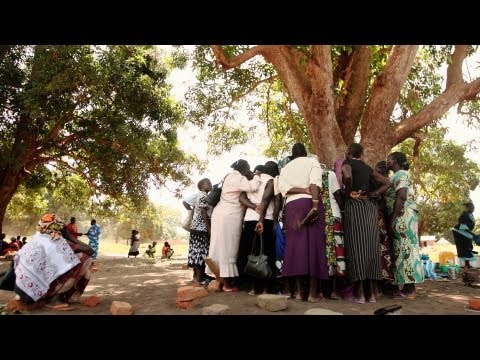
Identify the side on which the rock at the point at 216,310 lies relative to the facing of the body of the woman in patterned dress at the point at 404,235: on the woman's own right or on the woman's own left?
on the woman's own left

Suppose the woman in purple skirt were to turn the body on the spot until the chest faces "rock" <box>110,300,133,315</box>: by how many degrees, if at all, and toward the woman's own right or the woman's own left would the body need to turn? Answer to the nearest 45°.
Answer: approximately 90° to the woman's own left

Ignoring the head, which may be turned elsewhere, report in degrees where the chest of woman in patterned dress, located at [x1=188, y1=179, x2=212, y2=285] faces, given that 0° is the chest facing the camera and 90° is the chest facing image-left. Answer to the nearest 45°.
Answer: approximately 270°

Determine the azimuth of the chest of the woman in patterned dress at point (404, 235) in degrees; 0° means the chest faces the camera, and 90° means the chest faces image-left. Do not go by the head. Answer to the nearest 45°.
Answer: approximately 90°

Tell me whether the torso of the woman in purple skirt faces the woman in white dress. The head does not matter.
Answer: no

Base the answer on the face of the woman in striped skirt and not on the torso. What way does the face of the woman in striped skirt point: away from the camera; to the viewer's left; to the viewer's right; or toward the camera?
away from the camera

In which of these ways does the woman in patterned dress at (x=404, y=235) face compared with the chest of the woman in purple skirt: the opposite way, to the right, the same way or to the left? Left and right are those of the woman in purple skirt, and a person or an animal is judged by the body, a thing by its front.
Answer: to the left

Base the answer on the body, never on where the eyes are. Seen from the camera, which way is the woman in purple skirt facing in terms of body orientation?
away from the camera

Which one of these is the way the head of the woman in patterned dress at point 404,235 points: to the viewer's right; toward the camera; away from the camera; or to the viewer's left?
to the viewer's left

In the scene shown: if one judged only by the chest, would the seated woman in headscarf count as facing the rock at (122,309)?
no
